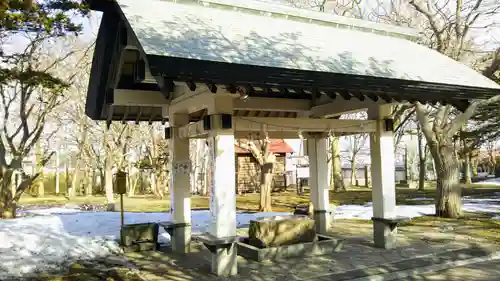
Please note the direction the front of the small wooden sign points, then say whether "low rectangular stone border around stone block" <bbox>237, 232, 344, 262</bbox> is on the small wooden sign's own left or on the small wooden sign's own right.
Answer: on the small wooden sign's own left

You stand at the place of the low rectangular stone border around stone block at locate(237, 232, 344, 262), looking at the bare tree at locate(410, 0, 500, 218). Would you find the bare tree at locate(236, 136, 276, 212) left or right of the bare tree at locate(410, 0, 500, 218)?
left

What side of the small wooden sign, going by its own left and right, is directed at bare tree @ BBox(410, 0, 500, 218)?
left

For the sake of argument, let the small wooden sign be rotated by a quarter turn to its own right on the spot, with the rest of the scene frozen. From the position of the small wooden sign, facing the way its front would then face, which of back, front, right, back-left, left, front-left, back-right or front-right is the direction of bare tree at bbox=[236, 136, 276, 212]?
back-right

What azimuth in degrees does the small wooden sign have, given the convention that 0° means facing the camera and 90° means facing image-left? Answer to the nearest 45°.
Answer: approximately 0°

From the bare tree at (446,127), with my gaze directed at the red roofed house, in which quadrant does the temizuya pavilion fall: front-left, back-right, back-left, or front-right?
back-left
